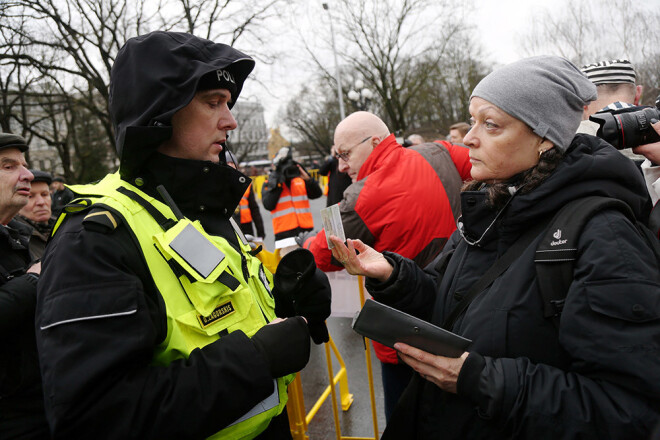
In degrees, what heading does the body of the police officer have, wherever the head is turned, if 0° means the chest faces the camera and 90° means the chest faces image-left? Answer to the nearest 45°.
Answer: approximately 315°

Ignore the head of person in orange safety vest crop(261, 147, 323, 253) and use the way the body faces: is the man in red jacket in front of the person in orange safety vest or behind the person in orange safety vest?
in front

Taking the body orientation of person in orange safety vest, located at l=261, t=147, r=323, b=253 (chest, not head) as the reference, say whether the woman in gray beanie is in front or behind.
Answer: in front

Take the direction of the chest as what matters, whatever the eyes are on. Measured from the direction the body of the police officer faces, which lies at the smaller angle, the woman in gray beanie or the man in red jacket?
the woman in gray beanie

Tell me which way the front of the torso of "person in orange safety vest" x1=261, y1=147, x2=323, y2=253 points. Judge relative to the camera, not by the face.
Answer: toward the camera

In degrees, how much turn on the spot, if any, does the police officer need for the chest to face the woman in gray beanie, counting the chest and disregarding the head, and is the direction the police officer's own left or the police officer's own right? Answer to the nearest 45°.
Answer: approximately 45° to the police officer's own left

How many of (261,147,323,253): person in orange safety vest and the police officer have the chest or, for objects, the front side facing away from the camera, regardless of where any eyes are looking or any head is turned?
0

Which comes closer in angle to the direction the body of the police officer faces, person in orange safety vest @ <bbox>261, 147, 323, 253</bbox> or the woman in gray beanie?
the woman in gray beanie

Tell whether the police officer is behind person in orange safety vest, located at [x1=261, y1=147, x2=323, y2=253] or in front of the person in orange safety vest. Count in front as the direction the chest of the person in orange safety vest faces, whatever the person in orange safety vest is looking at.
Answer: in front

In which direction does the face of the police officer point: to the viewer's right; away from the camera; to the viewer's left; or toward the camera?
to the viewer's right

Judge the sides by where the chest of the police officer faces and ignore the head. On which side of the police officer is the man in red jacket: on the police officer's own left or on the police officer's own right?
on the police officer's own left
